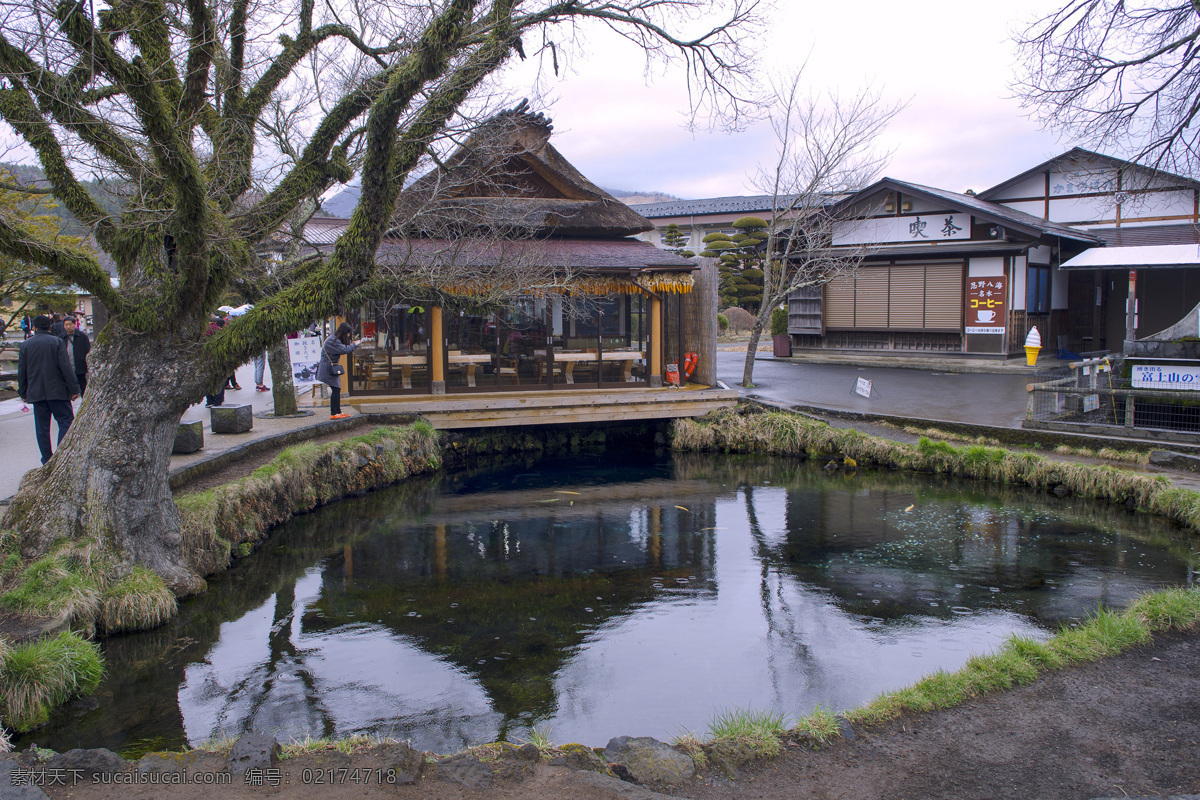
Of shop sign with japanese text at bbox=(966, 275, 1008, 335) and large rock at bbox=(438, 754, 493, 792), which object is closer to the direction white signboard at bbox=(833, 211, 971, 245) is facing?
the large rock

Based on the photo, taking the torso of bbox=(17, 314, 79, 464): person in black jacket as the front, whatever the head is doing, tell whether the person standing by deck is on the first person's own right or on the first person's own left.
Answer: on the first person's own right

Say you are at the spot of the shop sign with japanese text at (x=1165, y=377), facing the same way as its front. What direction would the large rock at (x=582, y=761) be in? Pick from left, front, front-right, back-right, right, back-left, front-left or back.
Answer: front

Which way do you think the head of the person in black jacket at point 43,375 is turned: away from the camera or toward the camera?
away from the camera

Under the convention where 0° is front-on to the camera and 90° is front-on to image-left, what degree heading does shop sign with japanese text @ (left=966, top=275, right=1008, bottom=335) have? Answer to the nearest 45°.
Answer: approximately 0°

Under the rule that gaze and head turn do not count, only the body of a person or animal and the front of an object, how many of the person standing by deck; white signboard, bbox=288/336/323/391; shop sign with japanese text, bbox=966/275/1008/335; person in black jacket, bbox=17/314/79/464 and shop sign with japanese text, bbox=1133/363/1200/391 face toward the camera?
3

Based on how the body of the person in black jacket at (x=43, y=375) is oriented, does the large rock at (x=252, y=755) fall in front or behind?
behind

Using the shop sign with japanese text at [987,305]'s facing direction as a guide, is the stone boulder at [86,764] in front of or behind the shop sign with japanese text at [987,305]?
in front

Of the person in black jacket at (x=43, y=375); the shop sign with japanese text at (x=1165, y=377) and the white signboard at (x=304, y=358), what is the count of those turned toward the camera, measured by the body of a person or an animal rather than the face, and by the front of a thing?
2

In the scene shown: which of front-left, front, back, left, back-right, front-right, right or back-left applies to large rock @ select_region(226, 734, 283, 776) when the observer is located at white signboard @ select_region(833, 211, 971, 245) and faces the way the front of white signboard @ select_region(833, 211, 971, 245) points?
front

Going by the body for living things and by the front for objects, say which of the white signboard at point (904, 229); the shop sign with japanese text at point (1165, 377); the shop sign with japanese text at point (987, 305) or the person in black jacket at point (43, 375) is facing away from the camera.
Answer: the person in black jacket

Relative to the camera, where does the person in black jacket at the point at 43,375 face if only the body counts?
away from the camera

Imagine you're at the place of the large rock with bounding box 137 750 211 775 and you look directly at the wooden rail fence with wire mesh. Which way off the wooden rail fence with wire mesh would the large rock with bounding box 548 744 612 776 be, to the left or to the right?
right

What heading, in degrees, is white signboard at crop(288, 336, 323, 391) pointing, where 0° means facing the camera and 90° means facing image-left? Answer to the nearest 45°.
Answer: approximately 0°

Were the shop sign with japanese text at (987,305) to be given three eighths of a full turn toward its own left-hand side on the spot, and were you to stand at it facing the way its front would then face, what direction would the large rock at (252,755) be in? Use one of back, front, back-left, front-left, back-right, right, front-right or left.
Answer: back-right
